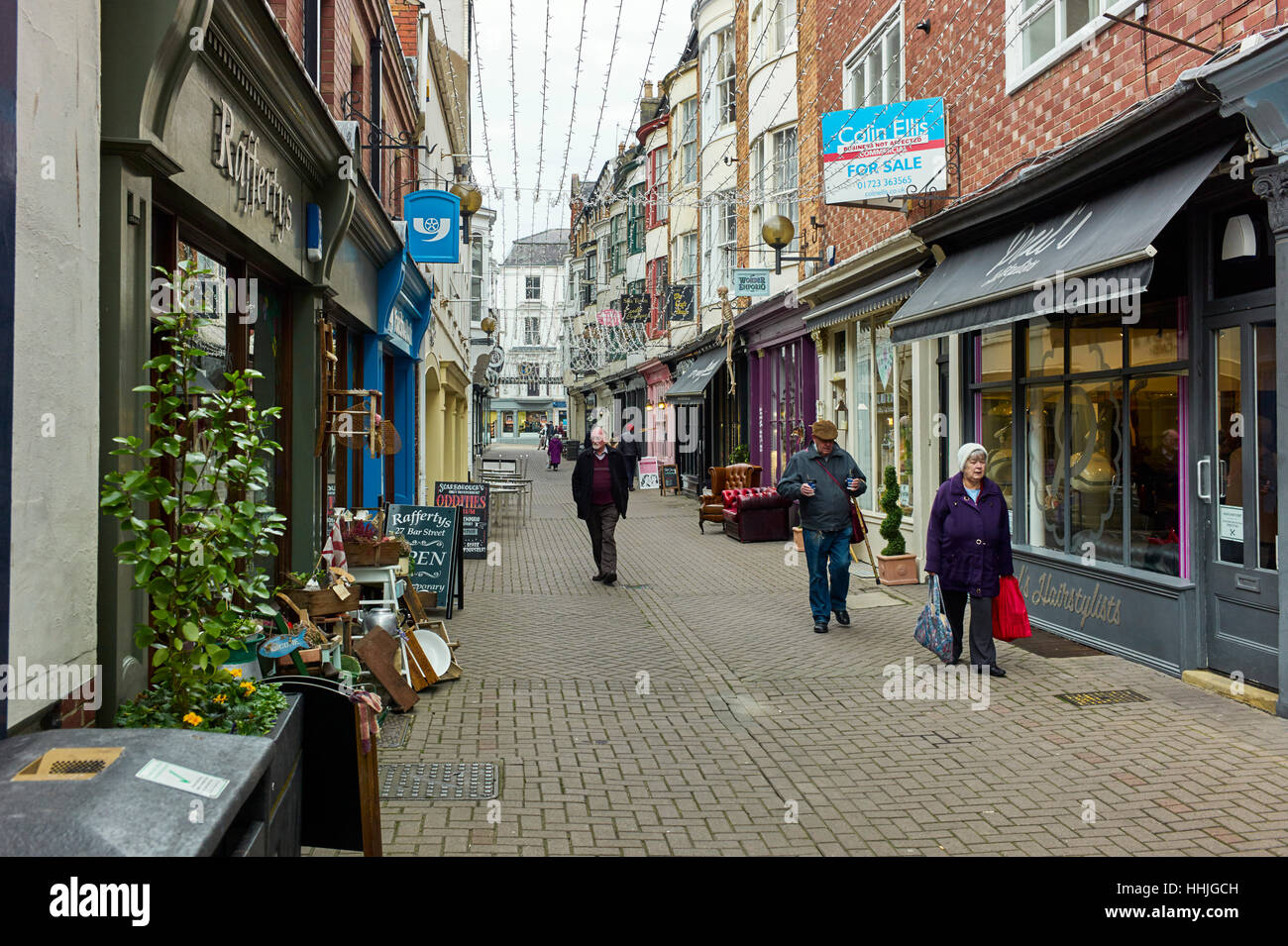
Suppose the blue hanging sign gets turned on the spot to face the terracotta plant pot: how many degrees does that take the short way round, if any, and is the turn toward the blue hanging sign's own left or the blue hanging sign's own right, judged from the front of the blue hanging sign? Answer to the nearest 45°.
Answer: approximately 90° to the blue hanging sign's own left

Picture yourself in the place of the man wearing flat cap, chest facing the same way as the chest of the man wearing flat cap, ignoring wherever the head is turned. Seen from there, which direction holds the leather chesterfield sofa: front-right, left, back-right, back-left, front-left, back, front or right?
back

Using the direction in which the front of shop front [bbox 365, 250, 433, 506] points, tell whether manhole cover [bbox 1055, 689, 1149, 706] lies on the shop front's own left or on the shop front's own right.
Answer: on the shop front's own right

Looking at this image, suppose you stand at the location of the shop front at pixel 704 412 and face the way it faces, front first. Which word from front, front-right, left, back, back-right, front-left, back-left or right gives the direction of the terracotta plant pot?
front-left

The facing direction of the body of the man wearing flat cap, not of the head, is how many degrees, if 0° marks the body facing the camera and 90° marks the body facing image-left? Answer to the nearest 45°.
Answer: approximately 0°

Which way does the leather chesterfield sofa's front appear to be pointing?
to the viewer's left

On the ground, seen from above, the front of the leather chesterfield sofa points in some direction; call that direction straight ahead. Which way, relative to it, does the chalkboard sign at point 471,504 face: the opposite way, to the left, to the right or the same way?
to the left

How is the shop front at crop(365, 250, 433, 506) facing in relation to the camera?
to the viewer's right

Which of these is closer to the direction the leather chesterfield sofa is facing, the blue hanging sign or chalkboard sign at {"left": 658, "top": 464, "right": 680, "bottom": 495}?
the blue hanging sign

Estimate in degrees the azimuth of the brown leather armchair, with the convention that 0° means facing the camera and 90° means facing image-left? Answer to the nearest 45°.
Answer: approximately 45°

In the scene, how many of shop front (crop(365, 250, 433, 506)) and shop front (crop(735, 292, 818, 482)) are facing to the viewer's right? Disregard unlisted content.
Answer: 1

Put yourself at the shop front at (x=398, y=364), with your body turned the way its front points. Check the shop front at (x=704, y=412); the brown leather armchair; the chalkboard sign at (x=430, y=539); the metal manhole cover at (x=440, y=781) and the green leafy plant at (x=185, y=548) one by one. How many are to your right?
3

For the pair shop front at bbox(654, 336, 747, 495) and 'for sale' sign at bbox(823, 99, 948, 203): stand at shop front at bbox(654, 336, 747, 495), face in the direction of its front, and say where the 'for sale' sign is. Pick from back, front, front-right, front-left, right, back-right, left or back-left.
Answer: front-left

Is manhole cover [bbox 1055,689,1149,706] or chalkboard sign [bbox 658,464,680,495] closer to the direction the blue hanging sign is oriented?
the manhole cover
